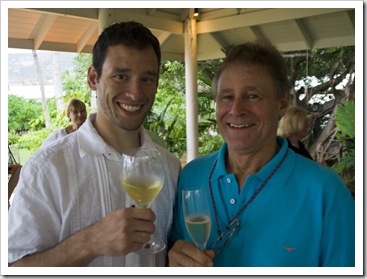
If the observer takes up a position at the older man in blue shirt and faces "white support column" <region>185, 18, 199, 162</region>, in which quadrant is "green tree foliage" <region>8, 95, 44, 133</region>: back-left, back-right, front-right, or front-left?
front-left

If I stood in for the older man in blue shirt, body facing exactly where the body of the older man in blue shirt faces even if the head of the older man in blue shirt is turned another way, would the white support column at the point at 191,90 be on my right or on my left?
on my right

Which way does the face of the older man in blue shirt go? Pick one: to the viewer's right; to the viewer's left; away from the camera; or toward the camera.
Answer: toward the camera

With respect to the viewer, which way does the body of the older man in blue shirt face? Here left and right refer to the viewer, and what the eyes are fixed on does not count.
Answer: facing the viewer and to the left of the viewer

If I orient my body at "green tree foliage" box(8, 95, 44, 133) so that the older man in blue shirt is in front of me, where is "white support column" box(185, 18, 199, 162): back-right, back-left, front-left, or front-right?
front-left

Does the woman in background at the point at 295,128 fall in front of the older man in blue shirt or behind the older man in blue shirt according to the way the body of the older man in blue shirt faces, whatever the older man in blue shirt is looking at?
behind

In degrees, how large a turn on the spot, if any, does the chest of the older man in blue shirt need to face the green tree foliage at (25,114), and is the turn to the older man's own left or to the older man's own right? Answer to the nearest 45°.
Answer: approximately 90° to the older man's own right
